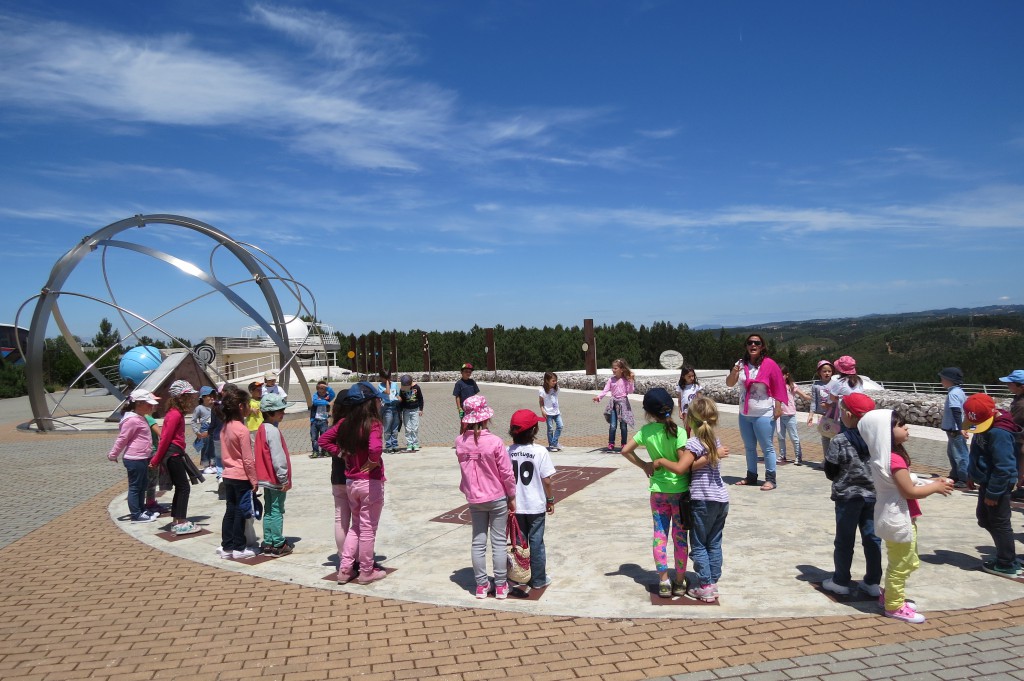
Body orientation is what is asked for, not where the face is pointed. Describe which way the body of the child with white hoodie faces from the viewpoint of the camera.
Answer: to the viewer's right

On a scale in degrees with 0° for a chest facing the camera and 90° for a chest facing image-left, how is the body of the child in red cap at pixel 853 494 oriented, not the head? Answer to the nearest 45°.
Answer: approximately 135°

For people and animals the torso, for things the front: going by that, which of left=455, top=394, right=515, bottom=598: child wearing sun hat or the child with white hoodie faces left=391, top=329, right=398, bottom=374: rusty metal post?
the child wearing sun hat

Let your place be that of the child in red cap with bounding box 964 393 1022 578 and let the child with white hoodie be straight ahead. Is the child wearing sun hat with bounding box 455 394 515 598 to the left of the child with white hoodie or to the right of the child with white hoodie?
right

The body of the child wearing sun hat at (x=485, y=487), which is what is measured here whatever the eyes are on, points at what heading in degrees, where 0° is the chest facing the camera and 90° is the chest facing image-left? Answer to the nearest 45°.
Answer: approximately 180°

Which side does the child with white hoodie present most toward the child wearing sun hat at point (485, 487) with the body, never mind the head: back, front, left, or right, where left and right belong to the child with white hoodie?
back

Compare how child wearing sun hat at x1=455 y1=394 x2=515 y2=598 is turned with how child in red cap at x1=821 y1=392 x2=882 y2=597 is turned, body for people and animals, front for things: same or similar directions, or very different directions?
same or similar directions

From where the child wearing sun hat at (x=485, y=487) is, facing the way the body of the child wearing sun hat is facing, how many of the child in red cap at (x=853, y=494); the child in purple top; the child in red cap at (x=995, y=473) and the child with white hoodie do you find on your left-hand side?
0

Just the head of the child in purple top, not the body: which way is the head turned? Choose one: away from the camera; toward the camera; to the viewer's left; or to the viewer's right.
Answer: away from the camera

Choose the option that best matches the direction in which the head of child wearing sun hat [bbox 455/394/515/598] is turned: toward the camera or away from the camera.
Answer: away from the camera

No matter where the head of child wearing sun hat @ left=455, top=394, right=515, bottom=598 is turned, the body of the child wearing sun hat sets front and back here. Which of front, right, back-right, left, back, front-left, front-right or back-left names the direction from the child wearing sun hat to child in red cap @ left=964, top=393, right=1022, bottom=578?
right

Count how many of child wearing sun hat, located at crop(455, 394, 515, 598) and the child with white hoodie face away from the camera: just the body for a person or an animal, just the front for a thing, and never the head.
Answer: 1

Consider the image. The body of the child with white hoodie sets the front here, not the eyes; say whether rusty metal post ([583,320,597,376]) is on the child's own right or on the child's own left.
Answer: on the child's own left

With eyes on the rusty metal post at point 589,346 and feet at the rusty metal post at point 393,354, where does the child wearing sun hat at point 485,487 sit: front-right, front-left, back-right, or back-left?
front-right

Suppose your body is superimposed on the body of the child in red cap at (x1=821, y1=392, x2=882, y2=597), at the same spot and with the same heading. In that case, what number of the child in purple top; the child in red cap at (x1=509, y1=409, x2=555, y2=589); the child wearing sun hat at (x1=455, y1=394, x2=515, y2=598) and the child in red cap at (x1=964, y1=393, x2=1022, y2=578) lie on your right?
1
